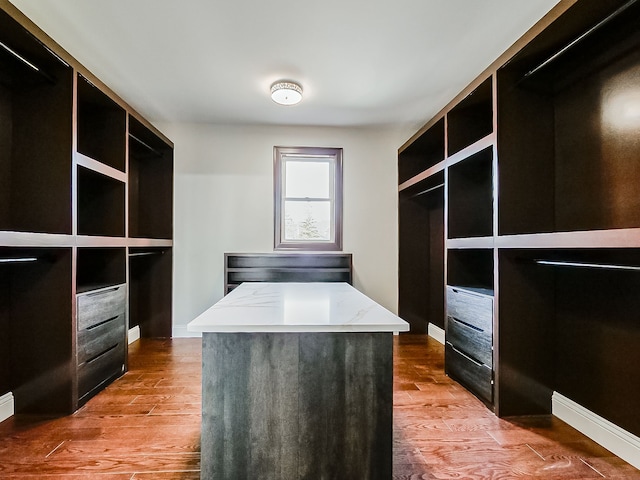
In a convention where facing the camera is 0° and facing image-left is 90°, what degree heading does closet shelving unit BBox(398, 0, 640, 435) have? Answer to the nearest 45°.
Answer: approximately 45°

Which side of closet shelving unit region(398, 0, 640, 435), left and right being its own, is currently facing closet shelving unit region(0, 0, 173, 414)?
front

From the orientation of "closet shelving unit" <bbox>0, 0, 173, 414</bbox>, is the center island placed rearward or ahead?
ahead

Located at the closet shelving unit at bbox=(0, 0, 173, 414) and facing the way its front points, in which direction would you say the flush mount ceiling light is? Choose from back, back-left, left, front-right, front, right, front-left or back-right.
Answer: front-left

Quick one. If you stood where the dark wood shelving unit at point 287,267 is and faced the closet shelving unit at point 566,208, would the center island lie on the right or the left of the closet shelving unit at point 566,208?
right

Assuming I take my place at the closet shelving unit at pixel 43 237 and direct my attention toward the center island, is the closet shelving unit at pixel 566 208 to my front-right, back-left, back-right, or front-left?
front-left

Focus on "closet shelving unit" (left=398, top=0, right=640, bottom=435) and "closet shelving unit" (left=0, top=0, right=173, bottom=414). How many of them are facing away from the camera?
0

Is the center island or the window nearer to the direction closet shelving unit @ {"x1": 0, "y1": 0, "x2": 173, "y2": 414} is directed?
the center island

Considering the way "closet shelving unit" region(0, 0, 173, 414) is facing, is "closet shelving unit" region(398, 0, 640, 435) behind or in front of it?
in front

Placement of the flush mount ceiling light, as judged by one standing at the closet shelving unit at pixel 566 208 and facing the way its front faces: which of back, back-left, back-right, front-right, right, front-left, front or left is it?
front-right

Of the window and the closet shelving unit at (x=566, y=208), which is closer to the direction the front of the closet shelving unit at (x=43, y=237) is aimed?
the closet shelving unit

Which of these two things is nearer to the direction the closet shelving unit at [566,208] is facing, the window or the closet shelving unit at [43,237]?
the closet shelving unit
